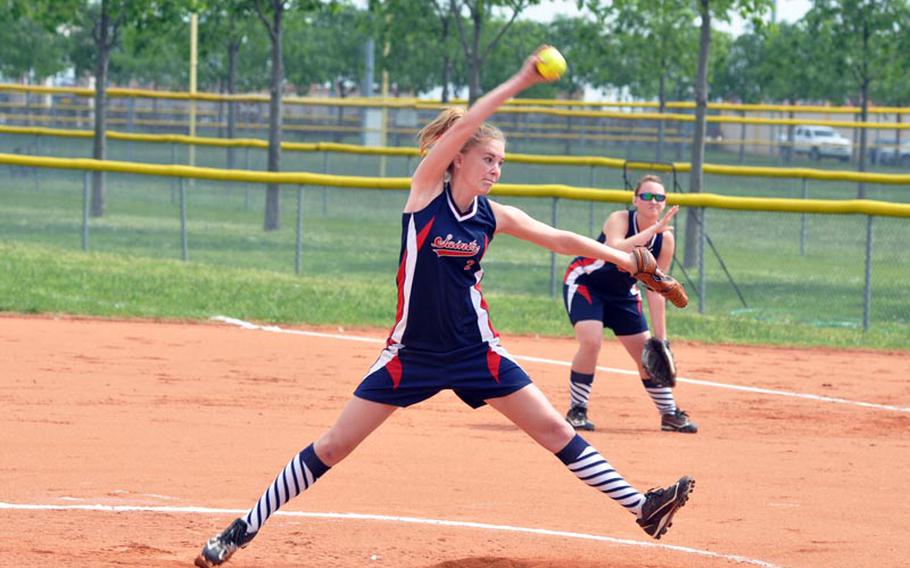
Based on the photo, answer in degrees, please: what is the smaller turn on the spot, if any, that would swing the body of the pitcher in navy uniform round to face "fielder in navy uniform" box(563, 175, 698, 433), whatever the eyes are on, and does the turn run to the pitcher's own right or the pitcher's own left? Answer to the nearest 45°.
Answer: approximately 135° to the pitcher's own left

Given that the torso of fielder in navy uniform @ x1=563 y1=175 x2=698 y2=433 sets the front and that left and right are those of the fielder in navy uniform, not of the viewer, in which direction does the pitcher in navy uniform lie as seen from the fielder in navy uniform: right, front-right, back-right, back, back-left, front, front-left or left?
front-right

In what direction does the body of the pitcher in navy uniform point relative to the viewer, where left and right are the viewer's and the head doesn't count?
facing the viewer and to the right of the viewer

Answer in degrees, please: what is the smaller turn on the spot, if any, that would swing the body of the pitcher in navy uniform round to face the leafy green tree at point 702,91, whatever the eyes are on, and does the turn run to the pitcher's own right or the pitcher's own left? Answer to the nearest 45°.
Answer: approximately 135° to the pitcher's own left

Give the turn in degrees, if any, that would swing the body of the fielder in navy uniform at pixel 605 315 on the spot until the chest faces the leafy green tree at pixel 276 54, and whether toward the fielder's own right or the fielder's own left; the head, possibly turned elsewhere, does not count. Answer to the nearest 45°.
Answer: approximately 135° to the fielder's own left

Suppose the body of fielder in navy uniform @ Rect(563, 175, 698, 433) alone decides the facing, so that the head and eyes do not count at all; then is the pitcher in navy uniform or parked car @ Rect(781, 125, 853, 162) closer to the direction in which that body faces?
the pitcher in navy uniform

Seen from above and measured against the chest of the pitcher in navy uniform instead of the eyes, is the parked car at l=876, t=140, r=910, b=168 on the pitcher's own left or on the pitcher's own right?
on the pitcher's own left
